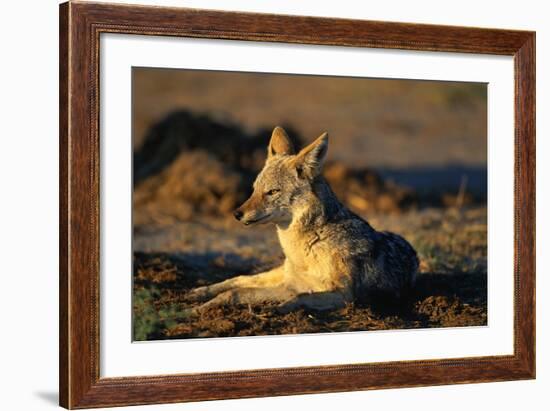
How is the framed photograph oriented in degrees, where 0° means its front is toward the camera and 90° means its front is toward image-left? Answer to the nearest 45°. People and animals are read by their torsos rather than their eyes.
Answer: approximately 315°
